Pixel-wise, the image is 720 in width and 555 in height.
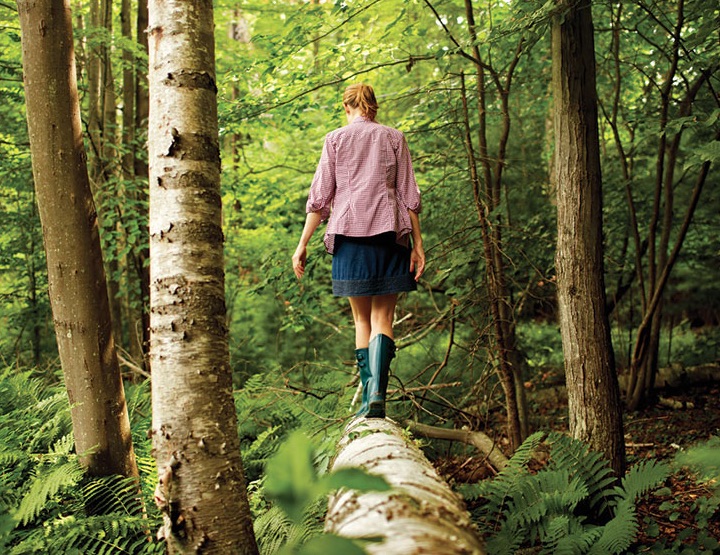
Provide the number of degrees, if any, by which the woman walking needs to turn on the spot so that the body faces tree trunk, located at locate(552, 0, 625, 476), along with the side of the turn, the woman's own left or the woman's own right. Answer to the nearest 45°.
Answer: approximately 90° to the woman's own right

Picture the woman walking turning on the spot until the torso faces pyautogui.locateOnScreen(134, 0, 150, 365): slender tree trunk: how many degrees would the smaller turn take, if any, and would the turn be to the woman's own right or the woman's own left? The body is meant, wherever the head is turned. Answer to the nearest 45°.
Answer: approximately 45° to the woman's own left

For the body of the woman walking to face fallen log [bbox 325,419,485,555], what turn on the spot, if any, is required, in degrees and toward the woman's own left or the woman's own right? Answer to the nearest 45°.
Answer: approximately 180°

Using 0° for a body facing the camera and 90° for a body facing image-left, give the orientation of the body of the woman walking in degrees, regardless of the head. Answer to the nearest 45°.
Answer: approximately 180°

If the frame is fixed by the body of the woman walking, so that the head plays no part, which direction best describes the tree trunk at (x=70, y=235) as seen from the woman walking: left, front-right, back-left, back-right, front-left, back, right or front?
left

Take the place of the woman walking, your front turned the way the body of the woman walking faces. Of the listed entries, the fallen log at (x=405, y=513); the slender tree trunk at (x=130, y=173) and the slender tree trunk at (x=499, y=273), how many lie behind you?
1
